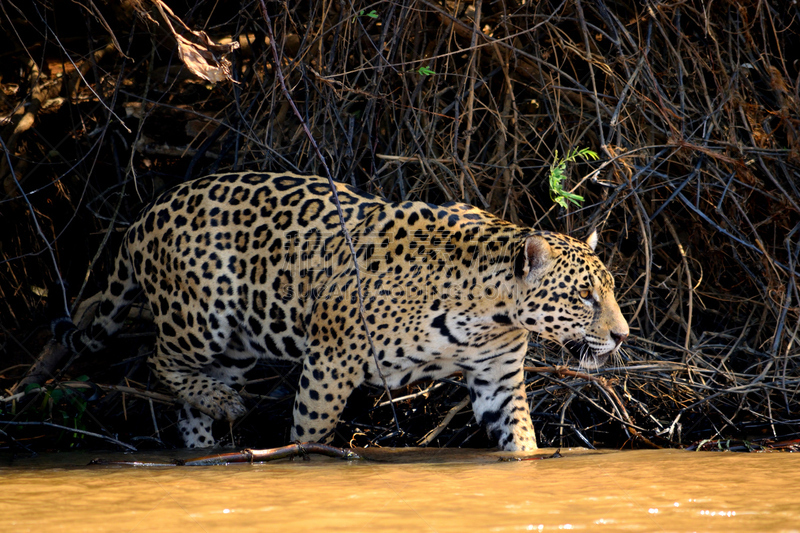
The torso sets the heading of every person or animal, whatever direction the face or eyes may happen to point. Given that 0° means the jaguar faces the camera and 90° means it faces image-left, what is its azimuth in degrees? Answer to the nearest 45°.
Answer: approximately 270°
